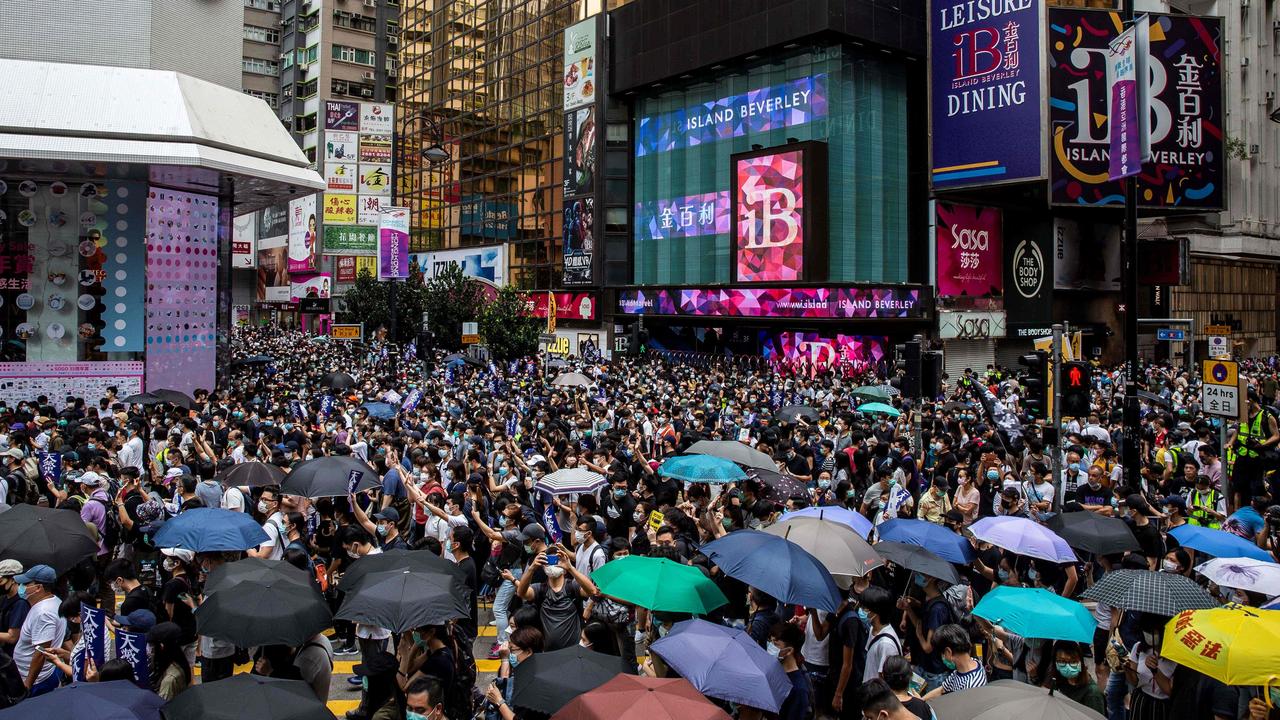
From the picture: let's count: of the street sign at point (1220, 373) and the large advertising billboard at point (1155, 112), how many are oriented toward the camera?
2

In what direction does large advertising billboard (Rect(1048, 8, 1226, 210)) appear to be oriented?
toward the camera

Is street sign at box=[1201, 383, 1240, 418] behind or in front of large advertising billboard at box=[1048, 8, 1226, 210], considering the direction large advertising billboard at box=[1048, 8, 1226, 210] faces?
in front

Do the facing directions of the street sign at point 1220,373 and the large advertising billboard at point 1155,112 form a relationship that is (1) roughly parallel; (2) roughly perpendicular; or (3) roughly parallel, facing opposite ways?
roughly parallel

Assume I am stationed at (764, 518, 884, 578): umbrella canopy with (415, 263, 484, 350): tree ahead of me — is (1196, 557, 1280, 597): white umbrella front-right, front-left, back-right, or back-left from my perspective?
back-right

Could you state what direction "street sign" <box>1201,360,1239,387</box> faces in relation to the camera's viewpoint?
facing the viewer

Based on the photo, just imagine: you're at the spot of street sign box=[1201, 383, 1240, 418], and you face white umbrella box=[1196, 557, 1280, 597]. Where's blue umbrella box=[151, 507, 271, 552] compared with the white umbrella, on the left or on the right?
right

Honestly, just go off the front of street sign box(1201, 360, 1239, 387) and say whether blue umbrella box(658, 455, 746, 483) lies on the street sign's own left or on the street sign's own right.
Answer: on the street sign's own right

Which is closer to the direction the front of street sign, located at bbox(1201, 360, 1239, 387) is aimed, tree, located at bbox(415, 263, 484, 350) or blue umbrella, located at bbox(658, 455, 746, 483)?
the blue umbrella

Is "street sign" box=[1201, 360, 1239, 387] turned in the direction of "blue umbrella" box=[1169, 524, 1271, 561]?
yes

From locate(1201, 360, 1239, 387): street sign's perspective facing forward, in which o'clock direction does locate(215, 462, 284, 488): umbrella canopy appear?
The umbrella canopy is roughly at 2 o'clock from the street sign.

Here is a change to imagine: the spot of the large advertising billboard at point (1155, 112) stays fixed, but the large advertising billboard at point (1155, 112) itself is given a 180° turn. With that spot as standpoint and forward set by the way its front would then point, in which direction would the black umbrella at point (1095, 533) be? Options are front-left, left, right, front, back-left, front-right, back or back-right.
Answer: back

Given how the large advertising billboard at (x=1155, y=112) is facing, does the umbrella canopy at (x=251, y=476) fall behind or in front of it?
in front

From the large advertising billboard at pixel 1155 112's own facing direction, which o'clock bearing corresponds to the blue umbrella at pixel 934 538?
The blue umbrella is roughly at 12 o'clock from the large advertising billboard.

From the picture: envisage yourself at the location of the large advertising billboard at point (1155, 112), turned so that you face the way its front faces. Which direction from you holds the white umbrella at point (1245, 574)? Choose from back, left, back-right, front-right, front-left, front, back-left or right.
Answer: front

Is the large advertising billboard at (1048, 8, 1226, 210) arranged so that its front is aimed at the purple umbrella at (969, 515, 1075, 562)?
yes

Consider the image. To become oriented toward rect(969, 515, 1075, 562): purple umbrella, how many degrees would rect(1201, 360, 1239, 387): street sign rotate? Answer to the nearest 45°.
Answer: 0° — it already faces it

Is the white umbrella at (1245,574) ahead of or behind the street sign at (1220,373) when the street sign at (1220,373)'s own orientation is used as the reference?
ahead
